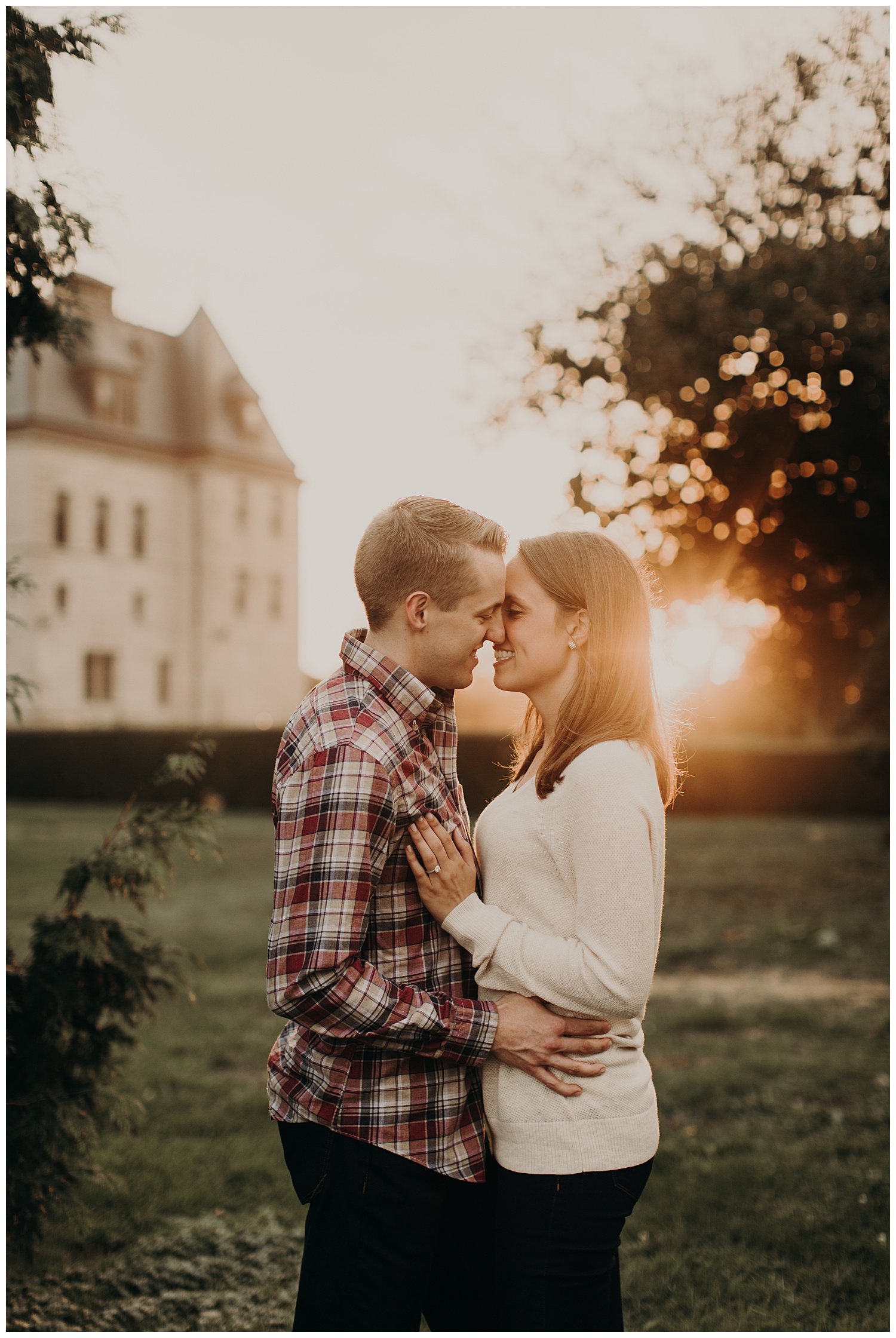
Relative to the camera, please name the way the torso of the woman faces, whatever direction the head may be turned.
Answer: to the viewer's left

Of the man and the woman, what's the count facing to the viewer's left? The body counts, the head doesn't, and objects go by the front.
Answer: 1

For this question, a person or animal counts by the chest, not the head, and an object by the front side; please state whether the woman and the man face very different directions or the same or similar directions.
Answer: very different directions

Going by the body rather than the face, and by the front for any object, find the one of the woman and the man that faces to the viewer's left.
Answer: the woman

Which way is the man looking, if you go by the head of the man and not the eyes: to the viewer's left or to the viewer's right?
to the viewer's right

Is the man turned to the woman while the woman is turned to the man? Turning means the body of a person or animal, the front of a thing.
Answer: yes

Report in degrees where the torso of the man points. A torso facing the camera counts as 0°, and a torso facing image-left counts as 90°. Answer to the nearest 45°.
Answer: approximately 270°
